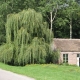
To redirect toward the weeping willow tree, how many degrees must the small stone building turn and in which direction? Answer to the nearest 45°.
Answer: approximately 45° to its right

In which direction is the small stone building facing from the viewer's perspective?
toward the camera
